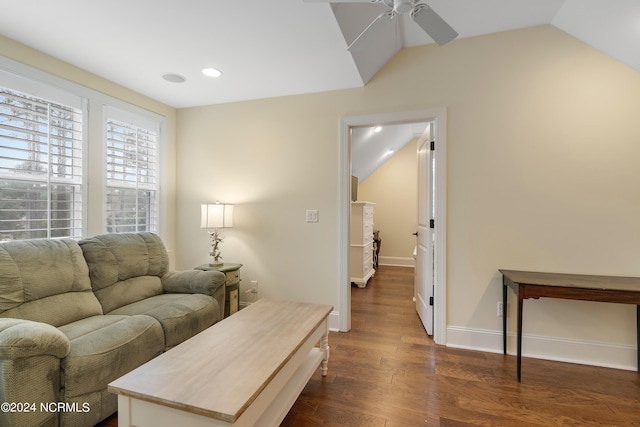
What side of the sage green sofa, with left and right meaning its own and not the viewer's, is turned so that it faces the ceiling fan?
front

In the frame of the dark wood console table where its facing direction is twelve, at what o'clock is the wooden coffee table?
The wooden coffee table is roughly at 1 o'clock from the dark wood console table.

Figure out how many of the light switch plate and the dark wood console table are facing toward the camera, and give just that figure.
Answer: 2

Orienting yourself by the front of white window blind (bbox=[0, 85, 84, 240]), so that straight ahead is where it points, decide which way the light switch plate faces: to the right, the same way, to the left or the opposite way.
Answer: to the right

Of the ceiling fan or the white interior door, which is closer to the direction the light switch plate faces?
the ceiling fan

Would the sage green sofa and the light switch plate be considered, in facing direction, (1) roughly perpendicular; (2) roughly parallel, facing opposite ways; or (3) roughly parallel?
roughly perpendicular

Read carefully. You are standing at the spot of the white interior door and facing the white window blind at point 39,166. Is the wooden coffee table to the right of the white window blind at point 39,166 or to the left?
left

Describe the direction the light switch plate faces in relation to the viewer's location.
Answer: facing the viewer

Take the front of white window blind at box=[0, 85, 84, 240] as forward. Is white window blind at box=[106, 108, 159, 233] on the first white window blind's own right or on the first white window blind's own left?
on the first white window blind's own left

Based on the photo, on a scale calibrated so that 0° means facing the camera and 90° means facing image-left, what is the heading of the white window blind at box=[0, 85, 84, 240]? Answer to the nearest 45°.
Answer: approximately 315°

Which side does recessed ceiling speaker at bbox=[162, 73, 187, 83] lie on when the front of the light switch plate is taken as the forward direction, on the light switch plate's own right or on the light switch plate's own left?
on the light switch plate's own right

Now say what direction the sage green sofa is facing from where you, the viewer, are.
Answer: facing the viewer and to the right of the viewer

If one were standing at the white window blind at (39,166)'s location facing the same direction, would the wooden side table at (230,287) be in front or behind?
in front

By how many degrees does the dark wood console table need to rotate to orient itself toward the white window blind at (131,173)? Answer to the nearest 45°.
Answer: approximately 45° to its right

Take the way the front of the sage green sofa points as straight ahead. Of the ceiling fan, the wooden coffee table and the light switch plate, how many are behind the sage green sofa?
0

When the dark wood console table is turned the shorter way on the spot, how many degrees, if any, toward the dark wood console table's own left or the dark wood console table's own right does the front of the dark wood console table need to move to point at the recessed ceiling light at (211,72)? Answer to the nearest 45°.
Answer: approximately 45° to the dark wood console table's own right

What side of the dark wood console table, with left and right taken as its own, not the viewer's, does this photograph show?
front

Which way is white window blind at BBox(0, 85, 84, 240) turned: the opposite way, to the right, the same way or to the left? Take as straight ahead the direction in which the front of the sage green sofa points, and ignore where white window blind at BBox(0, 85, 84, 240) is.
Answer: the same way

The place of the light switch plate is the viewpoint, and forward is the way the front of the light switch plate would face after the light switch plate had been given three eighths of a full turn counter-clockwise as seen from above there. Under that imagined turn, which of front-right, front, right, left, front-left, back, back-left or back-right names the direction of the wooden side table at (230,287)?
back-left
